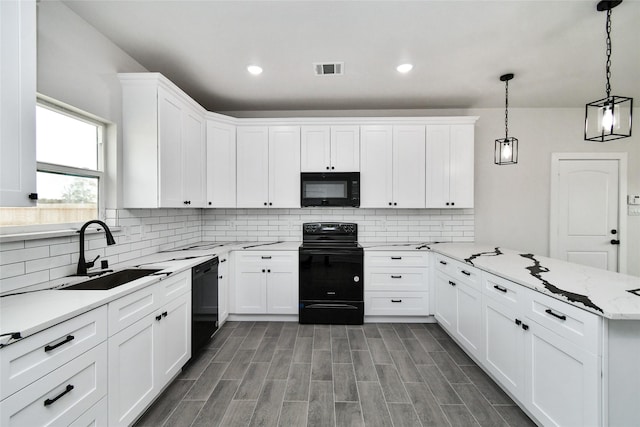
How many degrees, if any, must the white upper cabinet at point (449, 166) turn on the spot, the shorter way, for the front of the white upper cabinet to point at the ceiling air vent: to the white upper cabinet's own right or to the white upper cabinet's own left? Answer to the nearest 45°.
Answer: approximately 45° to the white upper cabinet's own right

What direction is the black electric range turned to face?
toward the camera

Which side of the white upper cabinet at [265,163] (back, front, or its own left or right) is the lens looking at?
front

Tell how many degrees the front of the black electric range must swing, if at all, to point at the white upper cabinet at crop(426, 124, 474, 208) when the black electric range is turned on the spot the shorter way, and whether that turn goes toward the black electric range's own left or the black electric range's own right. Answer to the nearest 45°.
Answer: approximately 90° to the black electric range's own left

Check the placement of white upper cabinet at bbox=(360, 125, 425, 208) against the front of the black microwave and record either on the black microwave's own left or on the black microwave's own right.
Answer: on the black microwave's own left

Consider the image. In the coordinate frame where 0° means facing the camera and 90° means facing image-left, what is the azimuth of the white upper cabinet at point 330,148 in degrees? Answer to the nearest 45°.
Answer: approximately 0°

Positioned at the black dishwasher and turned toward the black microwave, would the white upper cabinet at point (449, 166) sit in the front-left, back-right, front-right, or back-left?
front-right

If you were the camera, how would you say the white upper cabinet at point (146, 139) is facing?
facing the viewer and to the right of the viewer

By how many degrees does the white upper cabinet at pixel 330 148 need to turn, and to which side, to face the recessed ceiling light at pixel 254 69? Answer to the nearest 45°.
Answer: approximately 45° to its right

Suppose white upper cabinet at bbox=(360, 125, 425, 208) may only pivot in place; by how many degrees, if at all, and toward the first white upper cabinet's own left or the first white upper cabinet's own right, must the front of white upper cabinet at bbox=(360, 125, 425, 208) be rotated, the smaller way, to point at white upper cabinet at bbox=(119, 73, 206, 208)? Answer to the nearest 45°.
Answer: approximately 45° to the first white upper cabinet's own right

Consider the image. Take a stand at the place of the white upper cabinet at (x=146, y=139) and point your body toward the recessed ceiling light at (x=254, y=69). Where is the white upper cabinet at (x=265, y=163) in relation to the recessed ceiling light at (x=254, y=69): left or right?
left

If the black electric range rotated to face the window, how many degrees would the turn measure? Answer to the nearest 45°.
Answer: approximately 45° to its right

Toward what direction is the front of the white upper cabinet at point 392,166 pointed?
toward the camera
